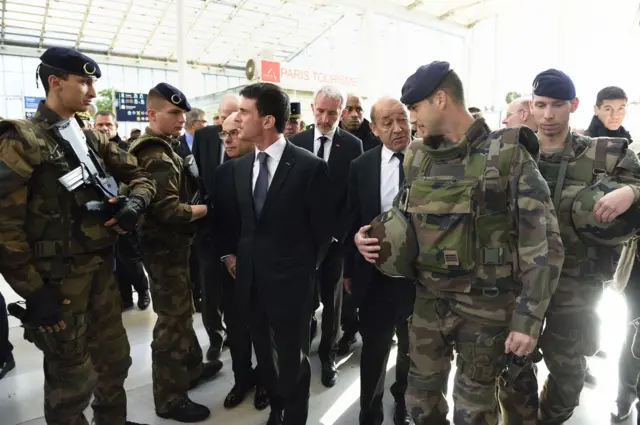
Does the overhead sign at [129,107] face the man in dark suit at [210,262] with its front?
yes

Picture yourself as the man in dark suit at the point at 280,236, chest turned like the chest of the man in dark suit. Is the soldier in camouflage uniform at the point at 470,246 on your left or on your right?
on your left

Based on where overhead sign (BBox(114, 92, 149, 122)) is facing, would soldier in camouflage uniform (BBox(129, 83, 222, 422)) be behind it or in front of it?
in front

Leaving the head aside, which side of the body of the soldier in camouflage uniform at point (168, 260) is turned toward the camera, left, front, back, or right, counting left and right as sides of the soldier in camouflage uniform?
right

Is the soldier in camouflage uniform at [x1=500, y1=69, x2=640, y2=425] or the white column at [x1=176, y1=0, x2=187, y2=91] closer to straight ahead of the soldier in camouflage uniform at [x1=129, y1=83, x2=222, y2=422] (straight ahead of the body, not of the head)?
the soldier in camouflage uniform

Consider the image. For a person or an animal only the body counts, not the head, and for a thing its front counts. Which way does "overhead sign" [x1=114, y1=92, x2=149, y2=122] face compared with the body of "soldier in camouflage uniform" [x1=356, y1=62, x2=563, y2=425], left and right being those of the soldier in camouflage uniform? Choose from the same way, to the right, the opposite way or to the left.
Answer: to the left

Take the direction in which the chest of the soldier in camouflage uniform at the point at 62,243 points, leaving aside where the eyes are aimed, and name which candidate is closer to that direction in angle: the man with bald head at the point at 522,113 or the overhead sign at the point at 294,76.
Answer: the man with bald head

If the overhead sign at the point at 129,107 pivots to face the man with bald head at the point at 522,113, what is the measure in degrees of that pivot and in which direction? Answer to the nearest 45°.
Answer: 0° — it already faces them

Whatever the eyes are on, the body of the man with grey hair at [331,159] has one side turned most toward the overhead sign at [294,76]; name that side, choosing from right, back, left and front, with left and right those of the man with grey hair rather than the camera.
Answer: back

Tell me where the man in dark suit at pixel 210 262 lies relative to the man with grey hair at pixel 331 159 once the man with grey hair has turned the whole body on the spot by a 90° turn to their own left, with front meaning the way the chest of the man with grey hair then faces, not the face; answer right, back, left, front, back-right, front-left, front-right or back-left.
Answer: back

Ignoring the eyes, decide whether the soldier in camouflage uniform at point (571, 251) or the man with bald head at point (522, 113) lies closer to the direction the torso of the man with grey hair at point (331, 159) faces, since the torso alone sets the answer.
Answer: the soldier in camouflage uniform

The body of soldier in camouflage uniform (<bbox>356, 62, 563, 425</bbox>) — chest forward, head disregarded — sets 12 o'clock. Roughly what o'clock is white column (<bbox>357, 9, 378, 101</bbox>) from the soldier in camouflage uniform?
The white column is roughly at 4 o'clock from the soldier in camouflage uniform.
